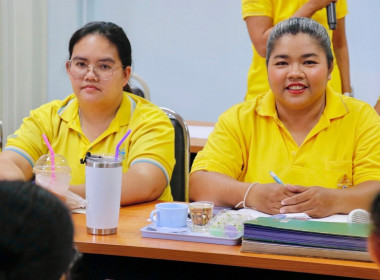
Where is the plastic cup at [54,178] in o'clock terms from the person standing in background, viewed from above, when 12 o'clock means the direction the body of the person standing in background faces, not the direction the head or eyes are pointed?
The plastic cup is roughly at 1 o'clock from the person standing in background.

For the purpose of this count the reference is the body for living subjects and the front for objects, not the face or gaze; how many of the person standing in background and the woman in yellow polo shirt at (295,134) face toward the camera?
2

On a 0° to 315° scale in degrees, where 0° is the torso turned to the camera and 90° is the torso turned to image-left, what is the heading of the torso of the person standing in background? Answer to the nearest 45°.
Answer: approximately 0°

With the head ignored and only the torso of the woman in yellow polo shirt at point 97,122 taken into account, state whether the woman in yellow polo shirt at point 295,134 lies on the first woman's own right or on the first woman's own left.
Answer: on the first woman's own left

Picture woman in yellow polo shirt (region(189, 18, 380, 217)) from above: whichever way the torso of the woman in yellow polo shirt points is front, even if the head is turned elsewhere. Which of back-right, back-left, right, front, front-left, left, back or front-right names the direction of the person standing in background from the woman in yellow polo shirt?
back

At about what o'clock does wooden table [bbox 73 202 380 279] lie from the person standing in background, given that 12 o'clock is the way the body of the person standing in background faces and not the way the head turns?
The wooden table is roughly at 12 o'clock from the person standing in background.

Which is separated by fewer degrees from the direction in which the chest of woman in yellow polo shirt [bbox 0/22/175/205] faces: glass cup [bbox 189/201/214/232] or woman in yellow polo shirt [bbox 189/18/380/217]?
the glass cup

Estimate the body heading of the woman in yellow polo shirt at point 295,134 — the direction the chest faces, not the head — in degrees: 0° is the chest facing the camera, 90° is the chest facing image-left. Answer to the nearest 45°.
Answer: approximately 0°

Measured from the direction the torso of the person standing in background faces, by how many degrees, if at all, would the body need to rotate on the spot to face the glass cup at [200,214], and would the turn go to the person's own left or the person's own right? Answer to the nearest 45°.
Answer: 0° — they already face it

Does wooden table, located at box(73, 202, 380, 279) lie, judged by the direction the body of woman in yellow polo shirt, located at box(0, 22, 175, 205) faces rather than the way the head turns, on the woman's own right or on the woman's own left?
on the woman's own left
